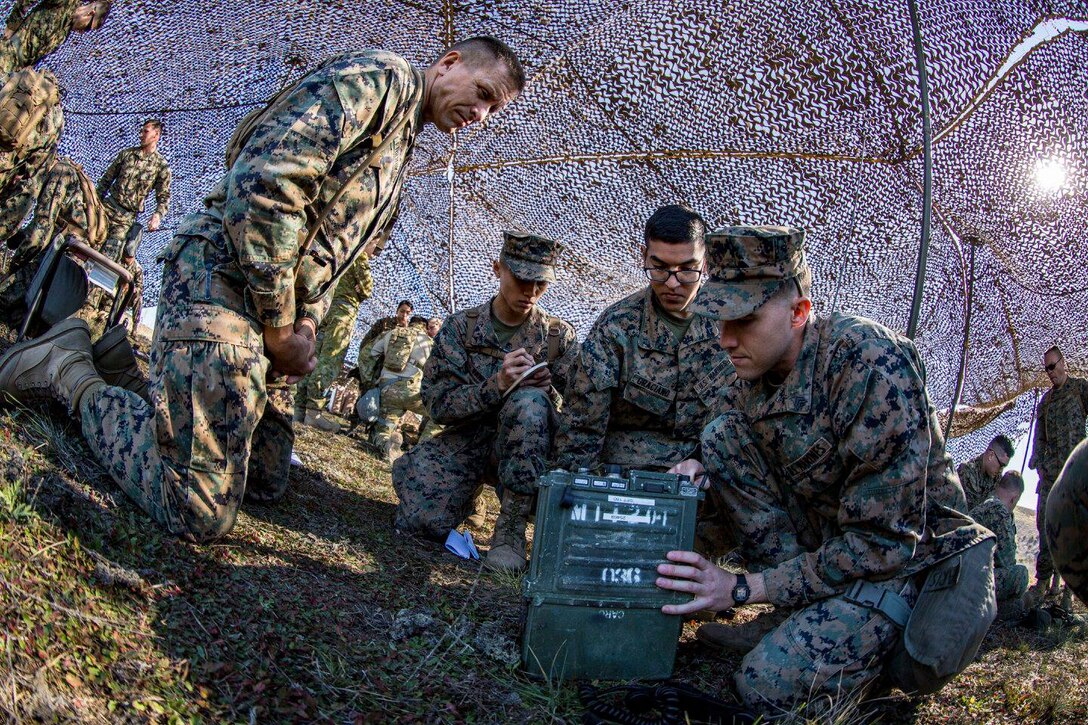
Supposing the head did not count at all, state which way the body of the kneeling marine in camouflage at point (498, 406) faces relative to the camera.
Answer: toward the camera

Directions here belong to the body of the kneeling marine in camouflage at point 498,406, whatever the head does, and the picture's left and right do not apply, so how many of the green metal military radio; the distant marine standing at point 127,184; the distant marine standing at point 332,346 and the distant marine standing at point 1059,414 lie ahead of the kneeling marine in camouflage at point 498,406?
1

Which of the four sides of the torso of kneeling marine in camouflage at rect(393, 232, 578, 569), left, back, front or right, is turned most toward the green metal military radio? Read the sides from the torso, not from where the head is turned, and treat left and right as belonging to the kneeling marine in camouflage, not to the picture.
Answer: front

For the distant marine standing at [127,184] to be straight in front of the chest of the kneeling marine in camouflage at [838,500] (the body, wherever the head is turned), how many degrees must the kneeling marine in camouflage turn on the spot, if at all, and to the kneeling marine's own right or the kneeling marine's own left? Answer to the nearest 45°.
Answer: approximately 90° to the kneeling marine's own right
